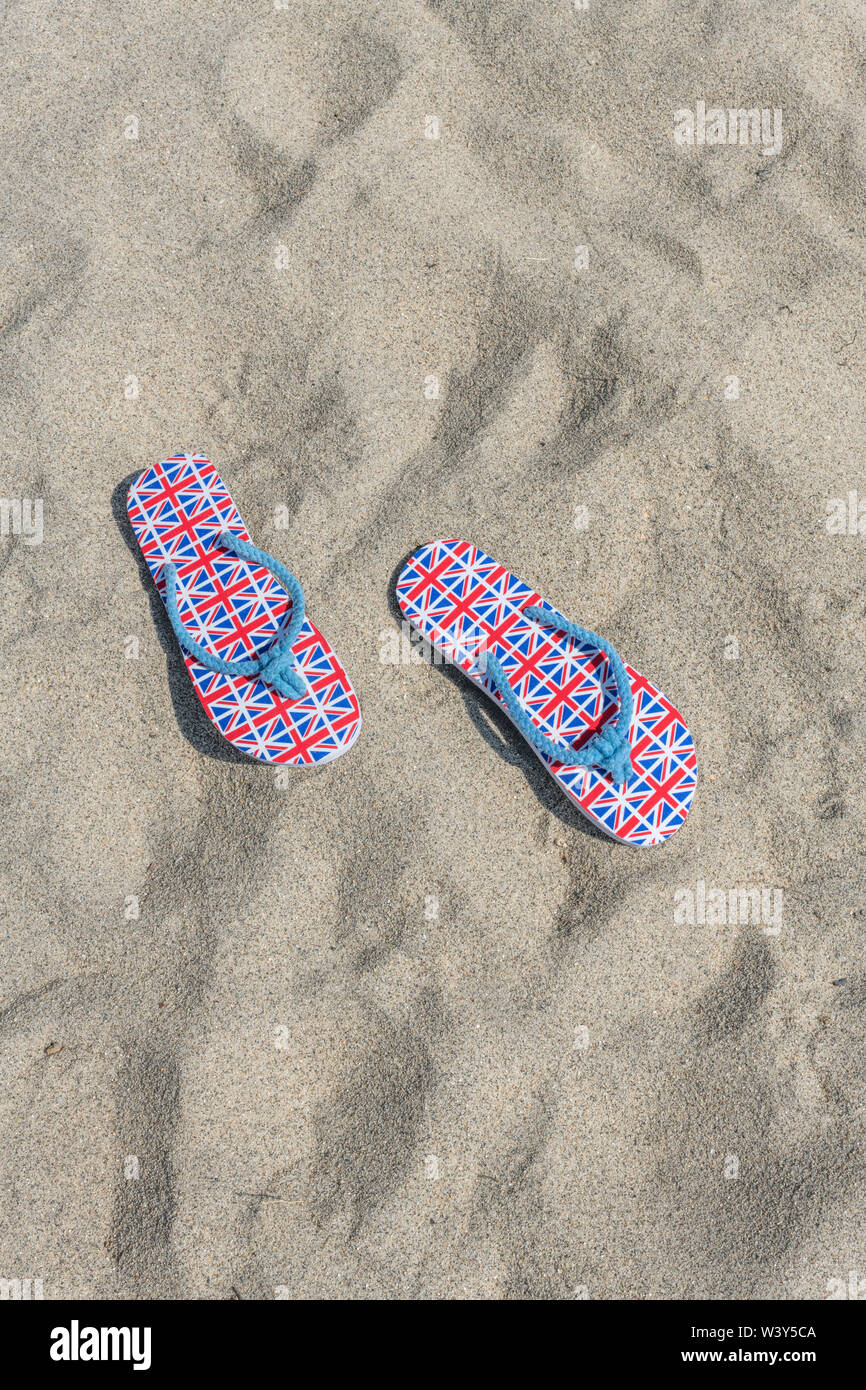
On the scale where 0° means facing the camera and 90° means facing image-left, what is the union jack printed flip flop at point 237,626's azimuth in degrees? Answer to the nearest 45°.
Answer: approximately 315°
